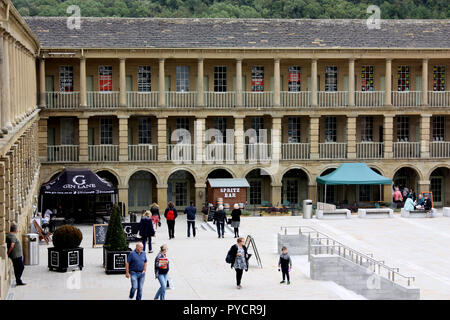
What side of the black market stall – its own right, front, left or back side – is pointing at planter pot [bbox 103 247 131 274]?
front

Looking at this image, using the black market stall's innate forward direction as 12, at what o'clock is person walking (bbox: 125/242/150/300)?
The person walking is roughly at 12 o'clock from the black market stall.

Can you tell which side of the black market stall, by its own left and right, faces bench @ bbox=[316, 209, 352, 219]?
left

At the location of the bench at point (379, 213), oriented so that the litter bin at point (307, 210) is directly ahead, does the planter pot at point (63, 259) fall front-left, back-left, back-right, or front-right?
front-left

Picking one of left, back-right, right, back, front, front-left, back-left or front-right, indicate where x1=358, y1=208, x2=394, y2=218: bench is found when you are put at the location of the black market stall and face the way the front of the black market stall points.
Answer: left

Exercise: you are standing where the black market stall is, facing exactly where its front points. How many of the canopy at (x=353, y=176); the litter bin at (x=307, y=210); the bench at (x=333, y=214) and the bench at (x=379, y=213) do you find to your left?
4

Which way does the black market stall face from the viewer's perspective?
toward the camera

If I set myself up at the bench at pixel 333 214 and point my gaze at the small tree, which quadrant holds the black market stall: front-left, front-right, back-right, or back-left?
front-right

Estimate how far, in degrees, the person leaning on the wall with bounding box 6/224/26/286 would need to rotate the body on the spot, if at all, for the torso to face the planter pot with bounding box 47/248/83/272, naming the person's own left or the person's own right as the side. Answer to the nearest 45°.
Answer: approximately 45° to the person's own left

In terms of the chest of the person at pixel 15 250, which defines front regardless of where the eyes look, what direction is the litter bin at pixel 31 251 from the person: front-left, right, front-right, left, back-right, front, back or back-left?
left
